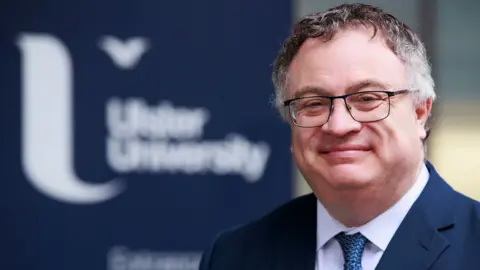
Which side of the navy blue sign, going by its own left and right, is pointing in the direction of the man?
front

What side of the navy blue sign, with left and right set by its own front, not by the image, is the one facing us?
front
